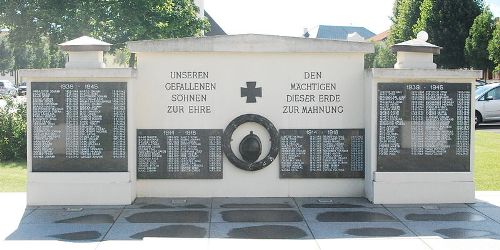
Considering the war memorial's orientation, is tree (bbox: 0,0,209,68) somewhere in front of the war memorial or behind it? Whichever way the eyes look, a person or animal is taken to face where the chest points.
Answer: behind

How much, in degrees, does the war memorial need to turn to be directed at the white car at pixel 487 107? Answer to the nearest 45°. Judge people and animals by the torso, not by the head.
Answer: approximately 135° to its left

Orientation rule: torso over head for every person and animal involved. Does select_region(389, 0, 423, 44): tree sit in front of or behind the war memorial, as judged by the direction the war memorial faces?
behind

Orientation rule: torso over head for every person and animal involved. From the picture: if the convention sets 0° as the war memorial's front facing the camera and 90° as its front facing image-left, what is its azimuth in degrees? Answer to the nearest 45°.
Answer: approximately 0°

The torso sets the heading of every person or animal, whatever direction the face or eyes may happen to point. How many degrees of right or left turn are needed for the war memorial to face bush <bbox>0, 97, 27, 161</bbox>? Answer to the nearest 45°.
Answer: approximately 135° to its right

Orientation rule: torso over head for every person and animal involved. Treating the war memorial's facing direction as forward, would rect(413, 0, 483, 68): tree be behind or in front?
behind

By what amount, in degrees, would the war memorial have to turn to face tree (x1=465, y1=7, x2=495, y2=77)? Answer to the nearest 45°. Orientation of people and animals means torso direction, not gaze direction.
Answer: approximately 135° to its left

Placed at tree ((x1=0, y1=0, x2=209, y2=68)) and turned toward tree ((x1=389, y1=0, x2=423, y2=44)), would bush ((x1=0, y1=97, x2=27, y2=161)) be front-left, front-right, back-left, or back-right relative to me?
back-right
